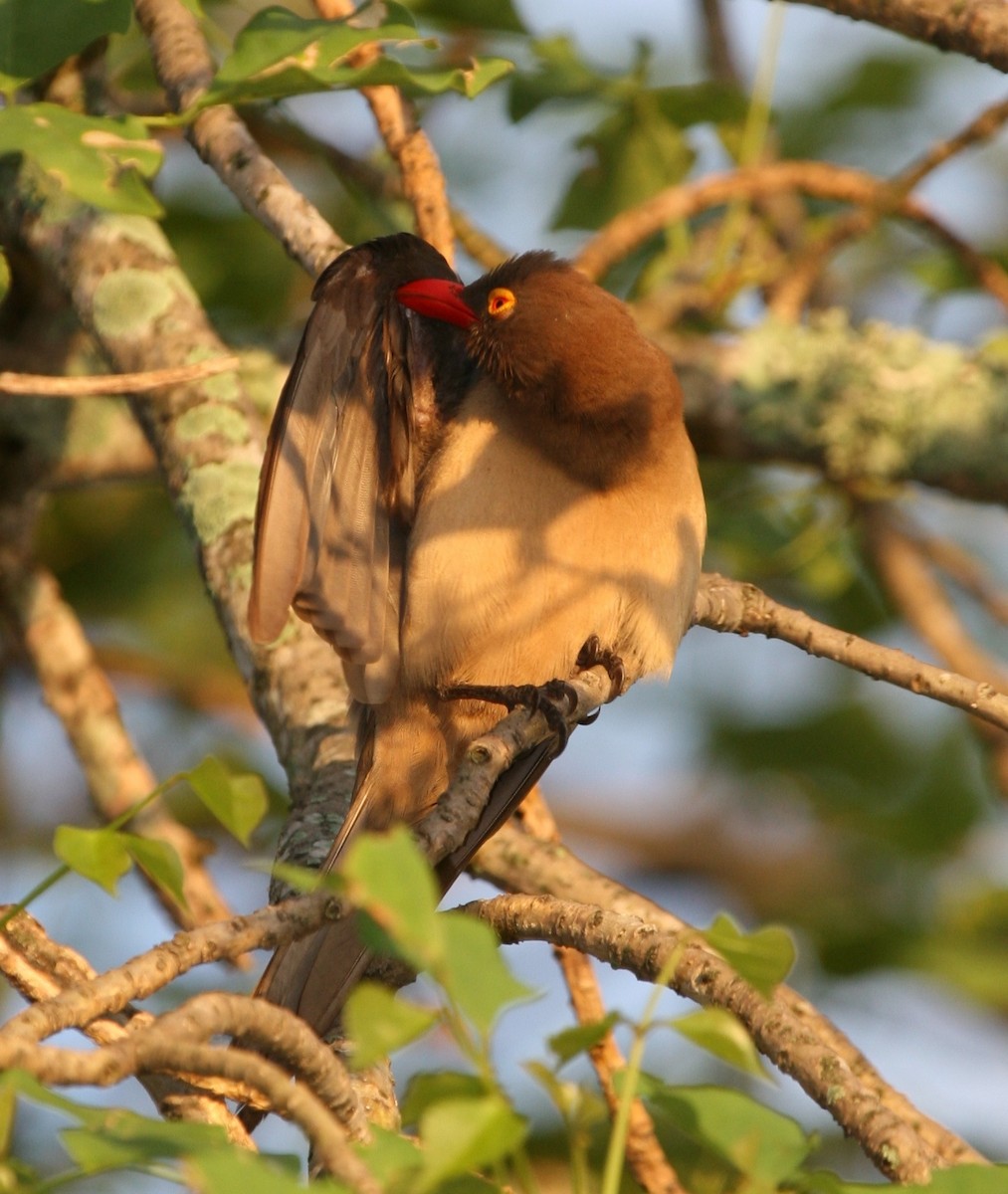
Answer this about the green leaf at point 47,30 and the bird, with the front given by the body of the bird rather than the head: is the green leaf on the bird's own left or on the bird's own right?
on the bird's own right

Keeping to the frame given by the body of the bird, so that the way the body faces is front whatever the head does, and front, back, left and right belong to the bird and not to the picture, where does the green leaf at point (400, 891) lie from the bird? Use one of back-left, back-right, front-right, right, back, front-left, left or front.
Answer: front-right

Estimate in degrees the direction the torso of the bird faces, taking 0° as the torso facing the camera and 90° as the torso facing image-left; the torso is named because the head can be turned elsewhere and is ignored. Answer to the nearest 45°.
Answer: approximately 315°
